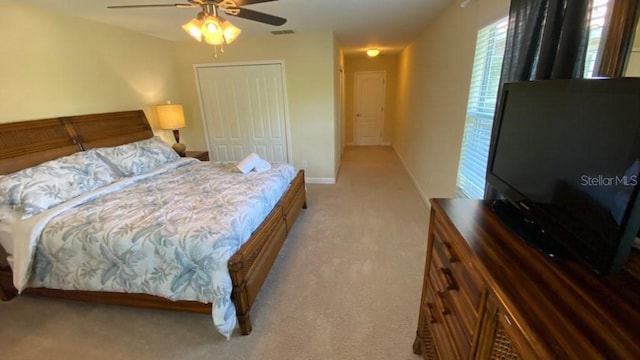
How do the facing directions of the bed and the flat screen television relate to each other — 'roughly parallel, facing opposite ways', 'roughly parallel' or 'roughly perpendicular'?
roughly parallel, facing opposite ways

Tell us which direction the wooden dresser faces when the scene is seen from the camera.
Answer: facing the viewer and to the left of the viewer

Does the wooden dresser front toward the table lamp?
no

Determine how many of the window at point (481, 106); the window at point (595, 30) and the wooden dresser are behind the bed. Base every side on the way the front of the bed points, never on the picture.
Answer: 0

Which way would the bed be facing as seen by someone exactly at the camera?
facing the viewer and to the right of the viewer

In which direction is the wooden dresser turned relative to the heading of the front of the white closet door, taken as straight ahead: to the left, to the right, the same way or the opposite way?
to the right

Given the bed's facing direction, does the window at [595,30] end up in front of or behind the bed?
in front

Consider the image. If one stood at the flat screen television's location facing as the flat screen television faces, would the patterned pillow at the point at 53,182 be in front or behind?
in front

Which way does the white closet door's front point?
toward the camera

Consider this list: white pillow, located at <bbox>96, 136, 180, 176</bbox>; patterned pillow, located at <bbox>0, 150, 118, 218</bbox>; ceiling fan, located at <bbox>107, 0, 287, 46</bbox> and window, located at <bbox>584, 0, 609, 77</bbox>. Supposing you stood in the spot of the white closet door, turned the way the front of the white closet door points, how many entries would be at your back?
0

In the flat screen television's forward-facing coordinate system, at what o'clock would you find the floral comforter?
The floral comforter is roughly at 1 o'clock from the flat screen television.

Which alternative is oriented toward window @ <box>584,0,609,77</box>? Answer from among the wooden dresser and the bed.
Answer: the bed

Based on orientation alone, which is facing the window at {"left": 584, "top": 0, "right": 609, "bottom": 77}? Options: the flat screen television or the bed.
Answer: the bed

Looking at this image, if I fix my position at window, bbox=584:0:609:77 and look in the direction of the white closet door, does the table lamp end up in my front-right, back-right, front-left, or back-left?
front-left

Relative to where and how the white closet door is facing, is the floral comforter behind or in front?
in front
